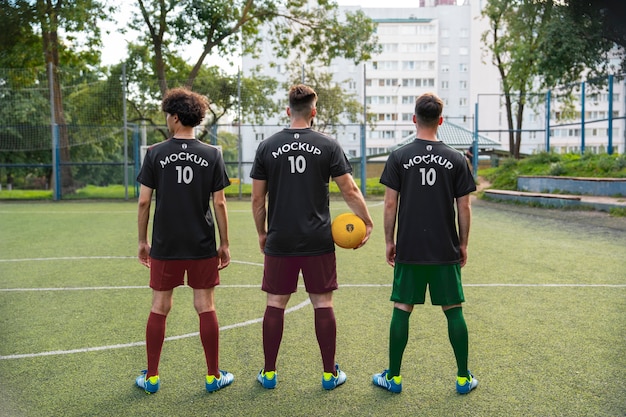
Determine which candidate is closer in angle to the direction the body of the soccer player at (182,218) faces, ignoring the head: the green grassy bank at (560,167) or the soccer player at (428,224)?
the green grassy bank

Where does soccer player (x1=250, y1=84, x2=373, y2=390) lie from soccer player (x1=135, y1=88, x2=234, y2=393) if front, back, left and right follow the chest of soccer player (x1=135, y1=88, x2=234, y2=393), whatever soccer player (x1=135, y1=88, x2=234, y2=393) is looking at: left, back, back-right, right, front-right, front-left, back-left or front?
right

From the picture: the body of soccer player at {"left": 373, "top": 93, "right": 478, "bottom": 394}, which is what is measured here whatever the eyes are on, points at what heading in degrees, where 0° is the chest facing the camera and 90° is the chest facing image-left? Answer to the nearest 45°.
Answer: approximately 180°

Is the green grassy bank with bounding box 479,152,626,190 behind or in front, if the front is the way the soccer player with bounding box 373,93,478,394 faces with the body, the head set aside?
in front

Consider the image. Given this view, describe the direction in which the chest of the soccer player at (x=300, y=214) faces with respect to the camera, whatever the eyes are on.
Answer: away from the camera

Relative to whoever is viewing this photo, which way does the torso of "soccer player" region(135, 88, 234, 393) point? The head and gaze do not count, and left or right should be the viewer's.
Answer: facing away from the viewer

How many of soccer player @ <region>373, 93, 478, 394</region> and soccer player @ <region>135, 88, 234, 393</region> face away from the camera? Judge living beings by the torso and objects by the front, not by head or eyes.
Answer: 2

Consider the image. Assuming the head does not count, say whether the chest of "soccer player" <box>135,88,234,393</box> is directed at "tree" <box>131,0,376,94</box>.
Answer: yes

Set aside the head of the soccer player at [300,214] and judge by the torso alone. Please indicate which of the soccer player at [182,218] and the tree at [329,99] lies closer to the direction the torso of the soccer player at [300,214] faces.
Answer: the tree

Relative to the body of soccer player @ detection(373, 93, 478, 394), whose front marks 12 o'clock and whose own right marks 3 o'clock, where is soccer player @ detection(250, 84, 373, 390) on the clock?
soccer player @ detection(250, 84, 373, 390) is roughly at 9 o'clock from soccer player @ detection(373, 93, 478, 394).

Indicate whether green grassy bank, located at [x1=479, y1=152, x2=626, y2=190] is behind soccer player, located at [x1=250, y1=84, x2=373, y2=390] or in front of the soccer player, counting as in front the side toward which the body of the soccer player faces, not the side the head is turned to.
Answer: in front

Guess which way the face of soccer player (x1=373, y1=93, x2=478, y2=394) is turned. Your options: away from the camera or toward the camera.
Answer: away from the camera
